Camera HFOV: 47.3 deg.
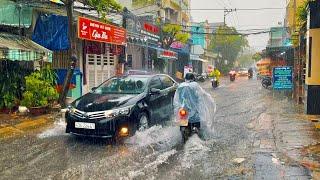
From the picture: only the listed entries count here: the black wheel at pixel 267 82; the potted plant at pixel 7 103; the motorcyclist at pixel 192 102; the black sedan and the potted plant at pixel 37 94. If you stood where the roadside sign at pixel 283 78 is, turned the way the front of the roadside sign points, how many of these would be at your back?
1

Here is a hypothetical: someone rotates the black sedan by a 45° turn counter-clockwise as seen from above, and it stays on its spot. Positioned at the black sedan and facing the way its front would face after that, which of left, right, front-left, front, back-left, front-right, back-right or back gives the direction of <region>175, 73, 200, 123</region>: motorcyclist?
left

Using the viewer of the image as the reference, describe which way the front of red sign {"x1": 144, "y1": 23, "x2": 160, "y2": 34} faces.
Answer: facing the viewer and to the right of the viewer

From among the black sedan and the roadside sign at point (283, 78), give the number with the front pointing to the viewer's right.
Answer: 0

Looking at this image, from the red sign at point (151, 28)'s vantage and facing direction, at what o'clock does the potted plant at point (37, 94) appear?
The potted plant is roughly at 2 o'clock from the red sign.

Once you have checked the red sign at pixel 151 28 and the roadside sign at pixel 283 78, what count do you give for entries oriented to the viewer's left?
0

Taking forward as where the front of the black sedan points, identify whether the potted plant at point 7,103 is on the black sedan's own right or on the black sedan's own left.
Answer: on the black sedan's own right

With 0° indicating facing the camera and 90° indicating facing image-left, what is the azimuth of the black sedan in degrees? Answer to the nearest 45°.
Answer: approximately 45°

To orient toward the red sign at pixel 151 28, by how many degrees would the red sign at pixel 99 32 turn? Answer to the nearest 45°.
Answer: approximately 135° to its left

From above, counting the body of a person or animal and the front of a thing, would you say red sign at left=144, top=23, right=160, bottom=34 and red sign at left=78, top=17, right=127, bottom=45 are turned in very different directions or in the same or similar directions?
same or similar directions

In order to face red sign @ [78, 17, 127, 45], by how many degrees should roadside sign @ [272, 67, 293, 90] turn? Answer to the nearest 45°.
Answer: approximately 45° to its right

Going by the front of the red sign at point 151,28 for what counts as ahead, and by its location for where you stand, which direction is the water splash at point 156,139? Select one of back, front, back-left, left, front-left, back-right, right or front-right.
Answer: front-right

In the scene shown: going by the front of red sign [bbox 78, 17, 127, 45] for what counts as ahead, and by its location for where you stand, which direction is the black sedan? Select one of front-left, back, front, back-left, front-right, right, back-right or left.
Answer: front-right

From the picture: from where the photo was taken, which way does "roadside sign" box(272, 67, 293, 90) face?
toward the camera

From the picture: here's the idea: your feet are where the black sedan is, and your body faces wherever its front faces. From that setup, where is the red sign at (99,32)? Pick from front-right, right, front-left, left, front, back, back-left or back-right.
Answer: back-right
